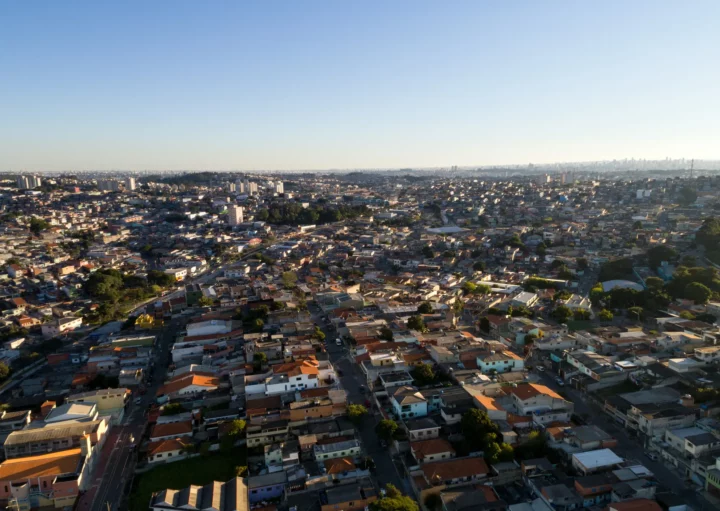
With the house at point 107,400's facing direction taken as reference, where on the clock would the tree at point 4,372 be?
The tree is roughly at 8 o'clock from the house.

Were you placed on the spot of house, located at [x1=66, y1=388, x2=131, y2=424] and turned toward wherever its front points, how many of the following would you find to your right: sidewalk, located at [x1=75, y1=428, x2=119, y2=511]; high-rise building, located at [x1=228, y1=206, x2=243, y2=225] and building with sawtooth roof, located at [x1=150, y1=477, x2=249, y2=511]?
2

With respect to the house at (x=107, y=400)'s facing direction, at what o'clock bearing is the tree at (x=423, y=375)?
The tree is roughly at 1 o'clock from the house.

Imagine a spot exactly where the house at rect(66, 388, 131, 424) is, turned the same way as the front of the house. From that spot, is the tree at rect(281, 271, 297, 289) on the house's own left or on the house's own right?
on the house's own left

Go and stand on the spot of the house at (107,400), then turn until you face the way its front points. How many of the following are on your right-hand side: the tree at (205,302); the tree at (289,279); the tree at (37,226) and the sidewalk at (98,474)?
1

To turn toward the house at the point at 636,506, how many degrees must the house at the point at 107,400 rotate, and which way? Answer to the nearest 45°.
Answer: approximately 45° to its right

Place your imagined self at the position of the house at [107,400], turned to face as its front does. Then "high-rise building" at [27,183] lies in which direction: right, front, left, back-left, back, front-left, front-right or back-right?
left

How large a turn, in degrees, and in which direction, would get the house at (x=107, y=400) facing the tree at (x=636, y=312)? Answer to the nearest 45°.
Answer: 0° — it already faces it

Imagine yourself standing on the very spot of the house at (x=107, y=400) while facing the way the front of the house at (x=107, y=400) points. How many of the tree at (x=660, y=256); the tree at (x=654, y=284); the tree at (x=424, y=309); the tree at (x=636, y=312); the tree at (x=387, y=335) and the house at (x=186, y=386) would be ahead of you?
6

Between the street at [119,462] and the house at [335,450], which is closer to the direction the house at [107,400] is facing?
the house

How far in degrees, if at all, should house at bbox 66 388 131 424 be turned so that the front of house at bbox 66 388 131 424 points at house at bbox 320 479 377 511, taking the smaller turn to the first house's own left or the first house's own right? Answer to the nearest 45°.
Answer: approximately 45° to the first house's own right

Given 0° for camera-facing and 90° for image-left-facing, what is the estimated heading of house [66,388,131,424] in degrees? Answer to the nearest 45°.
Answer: approximately 270°
